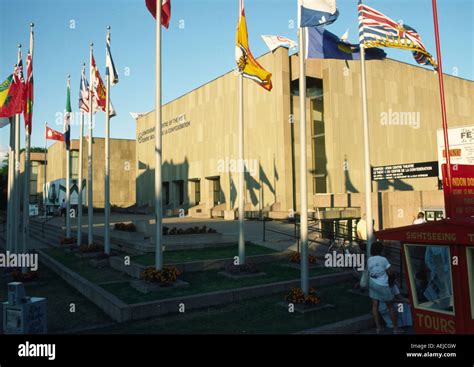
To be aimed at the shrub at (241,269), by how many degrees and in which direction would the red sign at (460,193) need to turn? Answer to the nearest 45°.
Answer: approximately 90° to its right

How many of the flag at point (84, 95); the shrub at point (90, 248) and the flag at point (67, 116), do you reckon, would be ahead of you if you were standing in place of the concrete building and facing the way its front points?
3

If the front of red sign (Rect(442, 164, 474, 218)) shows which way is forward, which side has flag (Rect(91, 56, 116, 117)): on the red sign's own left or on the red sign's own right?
on the red sign's own right

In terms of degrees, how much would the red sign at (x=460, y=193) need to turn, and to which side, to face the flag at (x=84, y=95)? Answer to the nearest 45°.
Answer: approximately 90° to its right

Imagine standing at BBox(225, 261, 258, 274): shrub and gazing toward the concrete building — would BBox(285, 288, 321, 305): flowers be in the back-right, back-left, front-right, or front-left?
back-right

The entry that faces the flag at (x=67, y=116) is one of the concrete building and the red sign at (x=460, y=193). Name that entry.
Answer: the concrete building

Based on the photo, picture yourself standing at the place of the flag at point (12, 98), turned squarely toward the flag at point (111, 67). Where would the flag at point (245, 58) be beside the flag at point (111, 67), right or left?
right

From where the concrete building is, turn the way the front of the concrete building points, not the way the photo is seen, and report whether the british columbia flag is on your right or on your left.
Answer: on your left

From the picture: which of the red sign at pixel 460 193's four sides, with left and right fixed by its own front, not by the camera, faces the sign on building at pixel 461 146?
back

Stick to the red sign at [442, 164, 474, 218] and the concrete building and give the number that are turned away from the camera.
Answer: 0

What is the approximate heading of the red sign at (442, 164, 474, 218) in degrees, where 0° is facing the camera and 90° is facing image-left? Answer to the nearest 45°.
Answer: approximately 0°

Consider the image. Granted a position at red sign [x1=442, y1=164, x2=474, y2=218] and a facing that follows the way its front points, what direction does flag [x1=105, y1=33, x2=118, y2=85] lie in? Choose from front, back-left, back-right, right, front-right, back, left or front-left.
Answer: right
